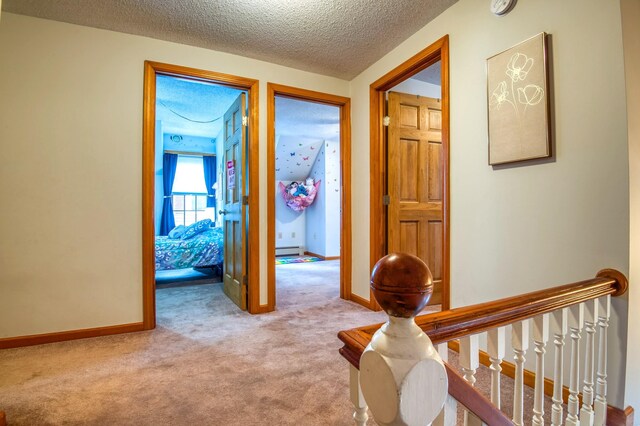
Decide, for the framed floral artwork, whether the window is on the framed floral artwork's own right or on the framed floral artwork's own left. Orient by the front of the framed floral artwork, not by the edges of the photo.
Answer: on the framed floral artwork's own right

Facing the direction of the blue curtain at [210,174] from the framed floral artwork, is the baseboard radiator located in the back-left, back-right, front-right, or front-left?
front-right

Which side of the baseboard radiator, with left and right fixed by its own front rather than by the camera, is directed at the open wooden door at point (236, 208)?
front

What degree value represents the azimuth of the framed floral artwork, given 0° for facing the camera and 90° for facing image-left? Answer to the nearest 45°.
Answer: approximately 45°

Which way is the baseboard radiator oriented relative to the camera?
toward the camera

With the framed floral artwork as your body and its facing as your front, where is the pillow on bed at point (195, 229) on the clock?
The pillow on bed is roughly at 2 o'clock from the framed floral artwork.

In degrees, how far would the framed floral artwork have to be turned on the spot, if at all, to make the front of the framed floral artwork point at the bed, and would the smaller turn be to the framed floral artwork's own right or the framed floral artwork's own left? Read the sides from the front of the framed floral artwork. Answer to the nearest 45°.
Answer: approximately 45° to the framed floral artwork's own right

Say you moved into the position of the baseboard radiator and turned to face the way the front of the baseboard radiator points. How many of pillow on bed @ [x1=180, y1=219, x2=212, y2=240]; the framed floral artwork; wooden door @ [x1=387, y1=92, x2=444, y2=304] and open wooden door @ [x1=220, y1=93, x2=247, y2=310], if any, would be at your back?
0

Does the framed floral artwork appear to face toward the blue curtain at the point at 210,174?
no

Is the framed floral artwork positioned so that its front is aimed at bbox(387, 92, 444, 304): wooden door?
no

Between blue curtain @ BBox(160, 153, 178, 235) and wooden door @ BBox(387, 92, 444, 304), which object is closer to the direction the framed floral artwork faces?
the blue curtain

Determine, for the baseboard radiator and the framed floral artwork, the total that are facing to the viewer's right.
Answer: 0

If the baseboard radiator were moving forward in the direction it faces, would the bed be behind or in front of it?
in front

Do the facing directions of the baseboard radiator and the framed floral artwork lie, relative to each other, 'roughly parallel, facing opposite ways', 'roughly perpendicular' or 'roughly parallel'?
roughly perpendicular

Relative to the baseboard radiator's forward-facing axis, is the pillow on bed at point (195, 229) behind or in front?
in front

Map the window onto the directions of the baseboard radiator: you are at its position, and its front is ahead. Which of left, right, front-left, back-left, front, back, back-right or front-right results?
right
